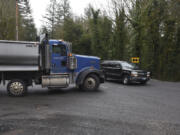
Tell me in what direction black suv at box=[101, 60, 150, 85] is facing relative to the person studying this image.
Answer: facing the viewer and to the right of the viewer

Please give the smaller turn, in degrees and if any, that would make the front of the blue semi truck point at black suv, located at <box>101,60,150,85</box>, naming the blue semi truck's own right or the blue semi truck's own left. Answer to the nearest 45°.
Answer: approximately 45° to the blue semi truck's own left

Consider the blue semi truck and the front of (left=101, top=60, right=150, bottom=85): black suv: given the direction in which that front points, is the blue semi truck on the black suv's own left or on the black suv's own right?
on the black suv's own right

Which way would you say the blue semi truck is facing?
to the viewer's right

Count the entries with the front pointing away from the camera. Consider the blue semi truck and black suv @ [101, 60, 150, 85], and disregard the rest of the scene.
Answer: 0
